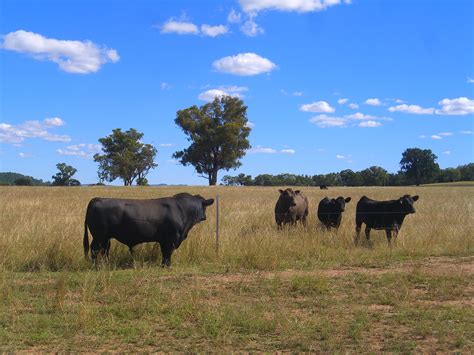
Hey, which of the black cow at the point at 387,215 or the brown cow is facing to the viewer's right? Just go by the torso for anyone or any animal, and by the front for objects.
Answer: the black cow

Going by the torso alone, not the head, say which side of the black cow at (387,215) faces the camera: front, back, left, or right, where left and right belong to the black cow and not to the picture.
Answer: right

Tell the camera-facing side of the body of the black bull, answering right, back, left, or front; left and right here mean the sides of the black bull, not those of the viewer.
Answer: right

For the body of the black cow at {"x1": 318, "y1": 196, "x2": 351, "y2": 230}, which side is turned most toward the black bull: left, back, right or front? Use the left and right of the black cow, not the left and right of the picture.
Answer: right

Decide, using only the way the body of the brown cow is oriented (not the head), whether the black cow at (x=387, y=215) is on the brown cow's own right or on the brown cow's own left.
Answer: on the brown cow's own left

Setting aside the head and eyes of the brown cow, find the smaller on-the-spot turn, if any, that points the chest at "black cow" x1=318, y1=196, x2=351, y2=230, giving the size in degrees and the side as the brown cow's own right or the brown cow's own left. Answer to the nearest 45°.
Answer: approximately 135° to the brown cow's own left

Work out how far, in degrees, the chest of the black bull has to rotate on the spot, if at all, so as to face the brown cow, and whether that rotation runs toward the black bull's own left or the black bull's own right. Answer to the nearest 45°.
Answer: approximately 45° to the black bull's own left

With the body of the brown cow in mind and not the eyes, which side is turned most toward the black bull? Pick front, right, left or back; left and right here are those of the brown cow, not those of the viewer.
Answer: front

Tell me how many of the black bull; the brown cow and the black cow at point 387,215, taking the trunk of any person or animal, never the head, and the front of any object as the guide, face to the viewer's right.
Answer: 2

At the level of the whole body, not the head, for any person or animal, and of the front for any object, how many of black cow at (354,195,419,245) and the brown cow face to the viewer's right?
1
